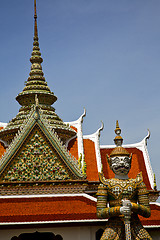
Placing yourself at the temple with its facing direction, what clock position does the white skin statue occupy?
The white skin statue is roughly at 11 o'clock from the temple.

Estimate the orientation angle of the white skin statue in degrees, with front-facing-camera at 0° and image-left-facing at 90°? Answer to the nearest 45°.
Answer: approximately 0°

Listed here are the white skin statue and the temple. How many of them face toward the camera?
2

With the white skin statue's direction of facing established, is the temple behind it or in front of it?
behind
